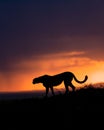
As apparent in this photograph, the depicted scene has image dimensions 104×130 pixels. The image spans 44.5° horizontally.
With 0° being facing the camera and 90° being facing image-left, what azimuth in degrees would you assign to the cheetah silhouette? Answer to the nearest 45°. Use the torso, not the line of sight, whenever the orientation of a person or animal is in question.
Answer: approximately 90°
